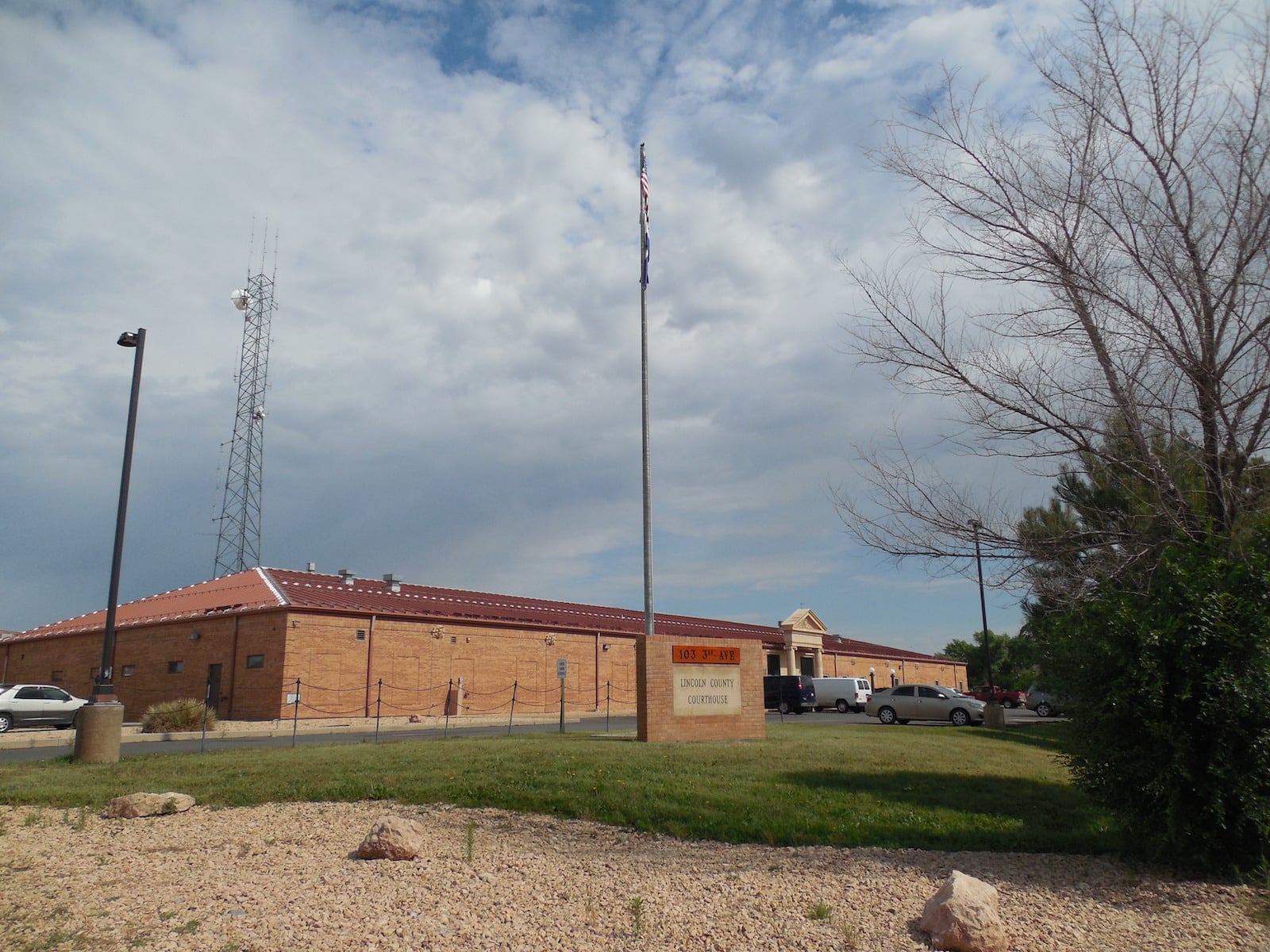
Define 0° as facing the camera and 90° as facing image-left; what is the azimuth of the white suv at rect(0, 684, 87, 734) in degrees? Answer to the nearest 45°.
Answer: approximately 270°

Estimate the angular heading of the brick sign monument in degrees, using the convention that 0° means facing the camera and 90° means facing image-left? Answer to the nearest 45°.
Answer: approximately 0°

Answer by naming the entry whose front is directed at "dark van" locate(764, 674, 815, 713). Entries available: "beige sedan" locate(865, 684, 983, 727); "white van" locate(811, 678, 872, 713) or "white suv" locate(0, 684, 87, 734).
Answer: "white suv" locate(0, 684, 87, 734)

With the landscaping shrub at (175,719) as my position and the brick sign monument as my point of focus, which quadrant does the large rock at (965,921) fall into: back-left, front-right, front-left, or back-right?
front-right

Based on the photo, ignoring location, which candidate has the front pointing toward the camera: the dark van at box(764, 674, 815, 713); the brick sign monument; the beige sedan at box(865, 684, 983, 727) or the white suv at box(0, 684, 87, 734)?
the brick sign monument

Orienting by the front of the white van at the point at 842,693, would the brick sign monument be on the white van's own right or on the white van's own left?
on the white van's own left

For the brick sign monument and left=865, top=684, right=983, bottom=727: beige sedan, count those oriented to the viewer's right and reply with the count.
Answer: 1

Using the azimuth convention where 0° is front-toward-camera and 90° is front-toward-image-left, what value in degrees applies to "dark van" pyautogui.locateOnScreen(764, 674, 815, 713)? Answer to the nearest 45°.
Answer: approximately 135°

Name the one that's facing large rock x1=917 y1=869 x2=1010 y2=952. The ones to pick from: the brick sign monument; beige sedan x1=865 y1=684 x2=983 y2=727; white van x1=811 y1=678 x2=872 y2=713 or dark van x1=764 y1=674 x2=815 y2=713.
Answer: the brick sign monument

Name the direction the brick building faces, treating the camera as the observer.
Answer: facing the viewer and to the right of the viewer

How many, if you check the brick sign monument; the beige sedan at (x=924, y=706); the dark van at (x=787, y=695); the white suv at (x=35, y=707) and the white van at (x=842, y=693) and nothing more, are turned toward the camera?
1

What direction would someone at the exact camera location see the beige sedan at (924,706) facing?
facing to the right of the viewer

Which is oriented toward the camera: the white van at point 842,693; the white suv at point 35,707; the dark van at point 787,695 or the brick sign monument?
the brick sign monument
